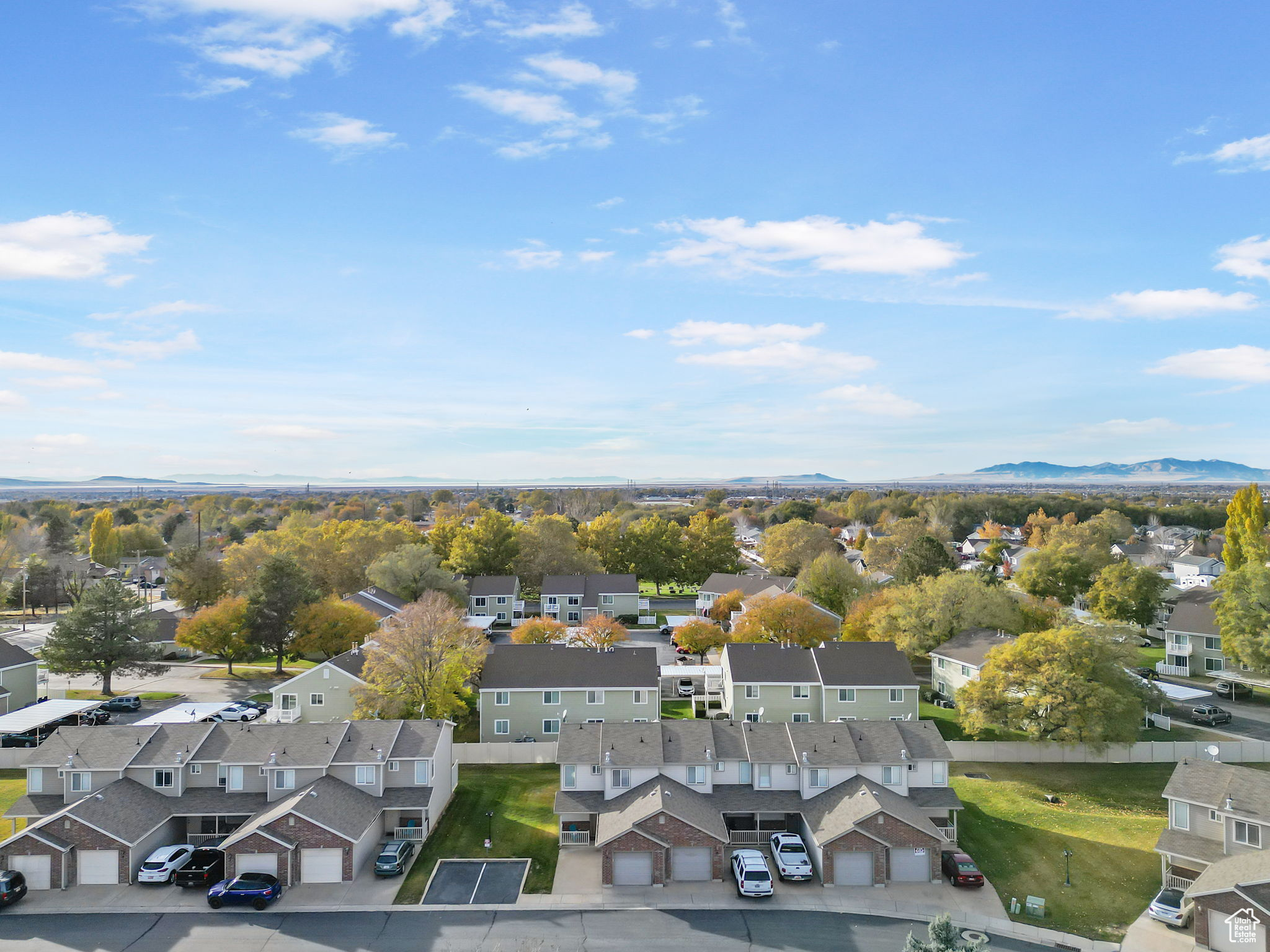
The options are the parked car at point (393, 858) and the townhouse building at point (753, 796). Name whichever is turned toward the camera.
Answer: the townhouse building

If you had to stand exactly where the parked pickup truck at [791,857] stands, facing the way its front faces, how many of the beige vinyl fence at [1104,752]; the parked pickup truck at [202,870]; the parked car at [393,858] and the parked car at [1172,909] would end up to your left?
2

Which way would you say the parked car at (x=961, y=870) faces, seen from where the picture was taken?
facing away from the viewer and to the left of the viewer

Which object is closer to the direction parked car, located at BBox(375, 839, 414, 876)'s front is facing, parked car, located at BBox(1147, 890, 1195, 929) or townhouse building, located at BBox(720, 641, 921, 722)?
the townhouse building

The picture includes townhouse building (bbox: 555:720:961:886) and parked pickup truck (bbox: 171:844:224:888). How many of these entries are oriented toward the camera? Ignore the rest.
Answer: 1

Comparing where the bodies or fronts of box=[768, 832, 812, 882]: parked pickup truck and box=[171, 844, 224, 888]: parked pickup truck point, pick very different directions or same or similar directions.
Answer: same or similar directions

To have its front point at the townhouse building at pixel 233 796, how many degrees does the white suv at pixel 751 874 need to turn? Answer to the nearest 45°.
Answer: approximately 90° to its left

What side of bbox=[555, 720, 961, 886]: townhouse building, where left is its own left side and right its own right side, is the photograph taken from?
front

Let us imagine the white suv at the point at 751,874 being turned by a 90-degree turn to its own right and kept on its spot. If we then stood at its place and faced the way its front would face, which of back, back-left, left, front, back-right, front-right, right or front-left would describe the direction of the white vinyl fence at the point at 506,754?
back-left

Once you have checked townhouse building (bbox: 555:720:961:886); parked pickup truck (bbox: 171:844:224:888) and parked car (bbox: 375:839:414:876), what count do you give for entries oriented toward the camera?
1

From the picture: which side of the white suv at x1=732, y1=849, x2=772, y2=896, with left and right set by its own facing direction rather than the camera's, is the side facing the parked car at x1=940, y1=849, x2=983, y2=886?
right

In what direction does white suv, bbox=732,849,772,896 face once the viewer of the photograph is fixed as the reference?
facing away from the viewer

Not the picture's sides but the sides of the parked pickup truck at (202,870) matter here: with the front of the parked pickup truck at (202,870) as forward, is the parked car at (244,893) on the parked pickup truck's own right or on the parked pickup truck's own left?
on the parked pickup truck's own right

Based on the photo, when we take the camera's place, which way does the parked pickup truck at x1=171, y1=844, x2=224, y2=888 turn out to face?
facing away from the viewer and to the right of the viewer

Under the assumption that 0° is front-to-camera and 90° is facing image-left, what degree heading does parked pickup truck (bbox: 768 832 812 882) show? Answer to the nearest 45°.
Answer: approximately 180°
